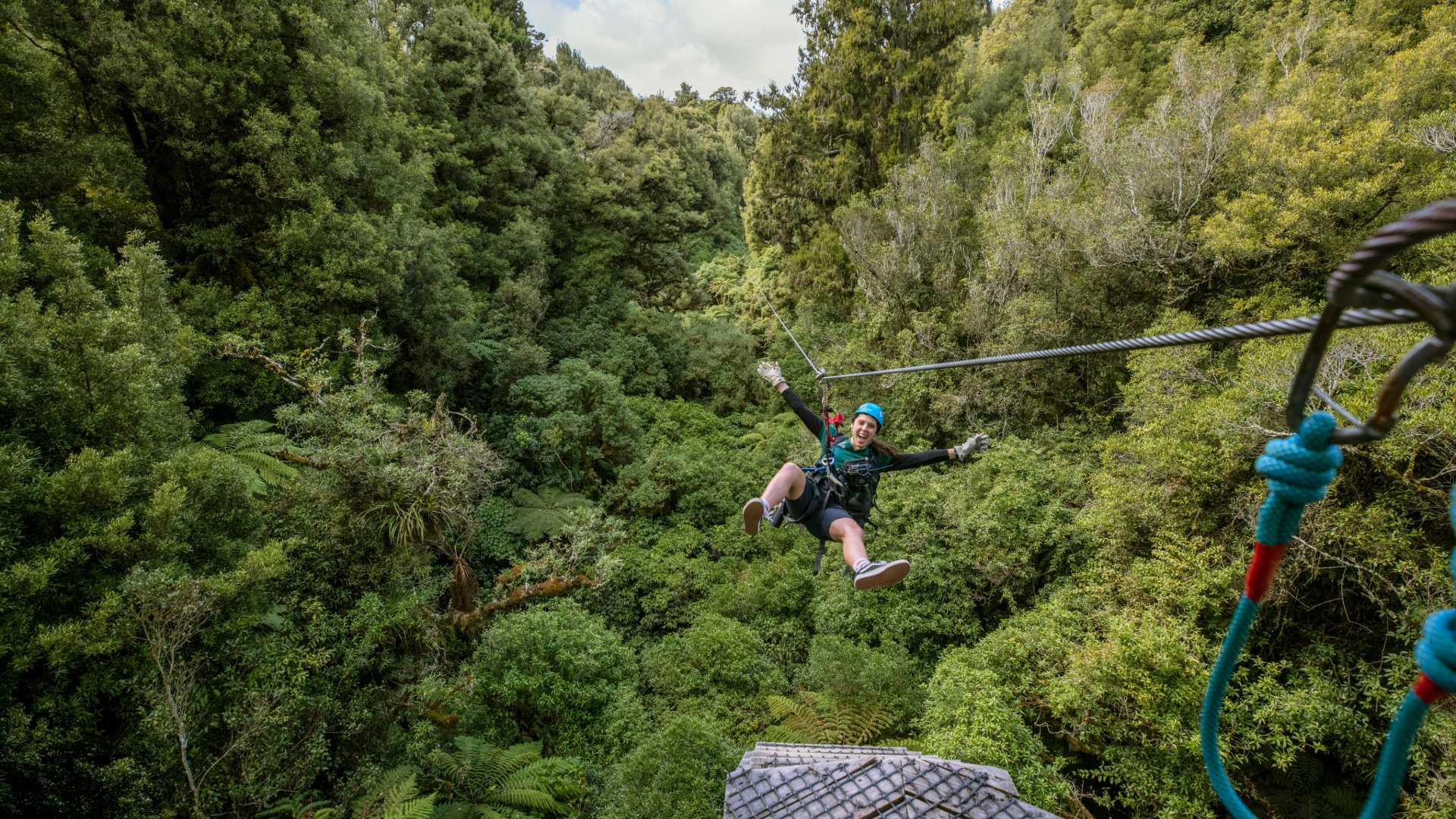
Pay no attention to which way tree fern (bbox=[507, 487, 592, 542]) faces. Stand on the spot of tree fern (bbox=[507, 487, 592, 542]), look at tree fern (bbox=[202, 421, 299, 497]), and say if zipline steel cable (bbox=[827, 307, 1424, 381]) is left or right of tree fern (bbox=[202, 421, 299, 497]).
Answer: left

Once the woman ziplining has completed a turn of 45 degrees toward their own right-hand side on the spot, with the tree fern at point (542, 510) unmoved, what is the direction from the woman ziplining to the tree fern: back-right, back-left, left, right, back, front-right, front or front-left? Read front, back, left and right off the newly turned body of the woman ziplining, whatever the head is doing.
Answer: right

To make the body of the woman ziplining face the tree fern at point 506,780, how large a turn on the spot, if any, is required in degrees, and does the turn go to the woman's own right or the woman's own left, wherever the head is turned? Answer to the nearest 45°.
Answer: approximately 90° to the woman's own right

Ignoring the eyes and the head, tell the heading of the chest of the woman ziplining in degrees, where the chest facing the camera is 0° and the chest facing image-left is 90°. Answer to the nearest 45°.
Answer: approximately 0°

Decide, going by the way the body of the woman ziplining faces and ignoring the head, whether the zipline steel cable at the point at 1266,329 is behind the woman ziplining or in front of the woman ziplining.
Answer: in front

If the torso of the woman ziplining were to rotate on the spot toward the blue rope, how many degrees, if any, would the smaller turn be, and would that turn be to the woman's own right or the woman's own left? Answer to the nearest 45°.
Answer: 0° — they already face it
